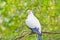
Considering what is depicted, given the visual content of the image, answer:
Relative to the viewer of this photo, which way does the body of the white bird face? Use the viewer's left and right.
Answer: facing to the left of the viewer
